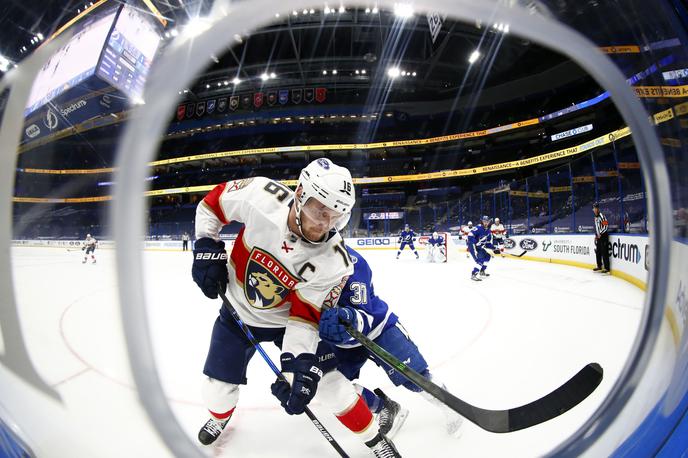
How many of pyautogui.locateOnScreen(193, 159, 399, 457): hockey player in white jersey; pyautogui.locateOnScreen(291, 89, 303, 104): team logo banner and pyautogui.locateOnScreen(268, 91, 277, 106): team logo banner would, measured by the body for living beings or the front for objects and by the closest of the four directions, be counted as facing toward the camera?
3

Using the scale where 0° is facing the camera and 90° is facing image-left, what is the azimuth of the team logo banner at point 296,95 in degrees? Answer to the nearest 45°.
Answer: approximately 0°

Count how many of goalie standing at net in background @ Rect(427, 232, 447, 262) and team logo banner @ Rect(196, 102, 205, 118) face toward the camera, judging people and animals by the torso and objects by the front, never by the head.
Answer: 2
